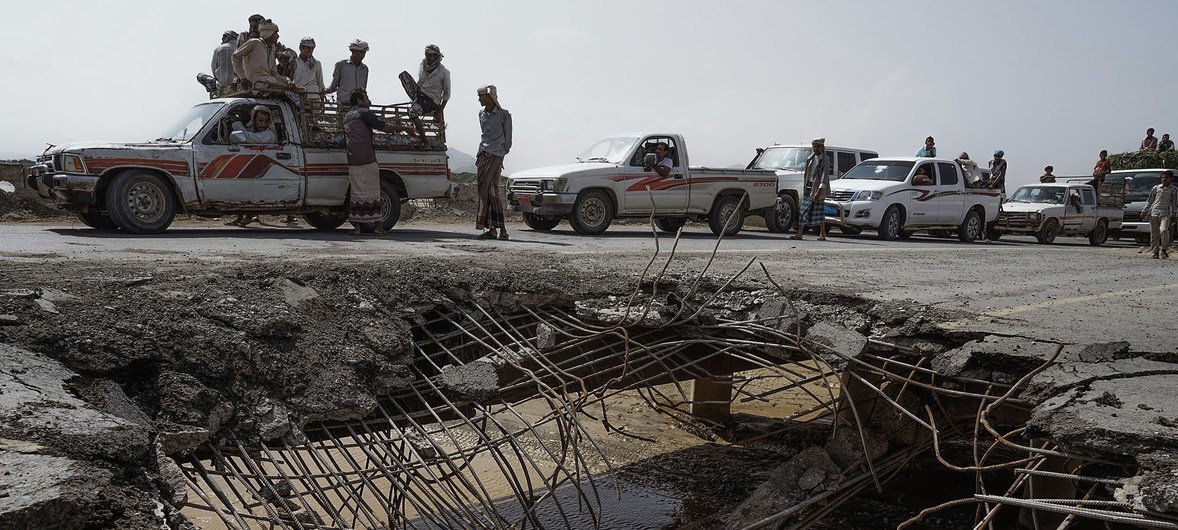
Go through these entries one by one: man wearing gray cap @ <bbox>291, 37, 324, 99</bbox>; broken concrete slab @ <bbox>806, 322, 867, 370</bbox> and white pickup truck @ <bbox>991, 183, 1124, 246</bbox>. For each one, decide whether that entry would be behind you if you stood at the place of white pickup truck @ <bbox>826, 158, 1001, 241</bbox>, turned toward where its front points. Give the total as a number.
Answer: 1

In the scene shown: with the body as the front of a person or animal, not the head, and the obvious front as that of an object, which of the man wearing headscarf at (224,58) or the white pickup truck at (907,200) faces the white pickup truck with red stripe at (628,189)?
the white pickup truck

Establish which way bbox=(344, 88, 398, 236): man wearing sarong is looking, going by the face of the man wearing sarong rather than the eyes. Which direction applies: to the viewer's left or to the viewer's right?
to the viewer's right

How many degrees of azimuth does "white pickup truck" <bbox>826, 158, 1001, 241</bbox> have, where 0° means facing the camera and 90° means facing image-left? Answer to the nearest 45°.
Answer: approximately 45°

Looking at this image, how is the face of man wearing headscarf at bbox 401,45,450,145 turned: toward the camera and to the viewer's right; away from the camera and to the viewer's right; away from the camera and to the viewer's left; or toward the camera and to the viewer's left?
toward the camera and to the viewer's left

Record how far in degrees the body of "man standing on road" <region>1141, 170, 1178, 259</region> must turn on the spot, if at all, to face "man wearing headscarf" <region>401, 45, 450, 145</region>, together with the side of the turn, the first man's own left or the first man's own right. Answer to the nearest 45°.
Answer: approximately 45° to the first man's own right

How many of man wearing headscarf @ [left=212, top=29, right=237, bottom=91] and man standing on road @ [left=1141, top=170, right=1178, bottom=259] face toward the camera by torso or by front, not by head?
1

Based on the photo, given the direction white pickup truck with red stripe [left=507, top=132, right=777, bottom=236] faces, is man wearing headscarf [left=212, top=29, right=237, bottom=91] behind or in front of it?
in front

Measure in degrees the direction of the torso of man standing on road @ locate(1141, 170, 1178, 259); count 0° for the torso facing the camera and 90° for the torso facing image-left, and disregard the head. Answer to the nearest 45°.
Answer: approximately 0°

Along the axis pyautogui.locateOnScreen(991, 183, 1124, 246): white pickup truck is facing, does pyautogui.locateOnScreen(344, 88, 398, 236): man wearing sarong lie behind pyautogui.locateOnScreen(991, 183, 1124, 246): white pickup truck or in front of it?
in front
